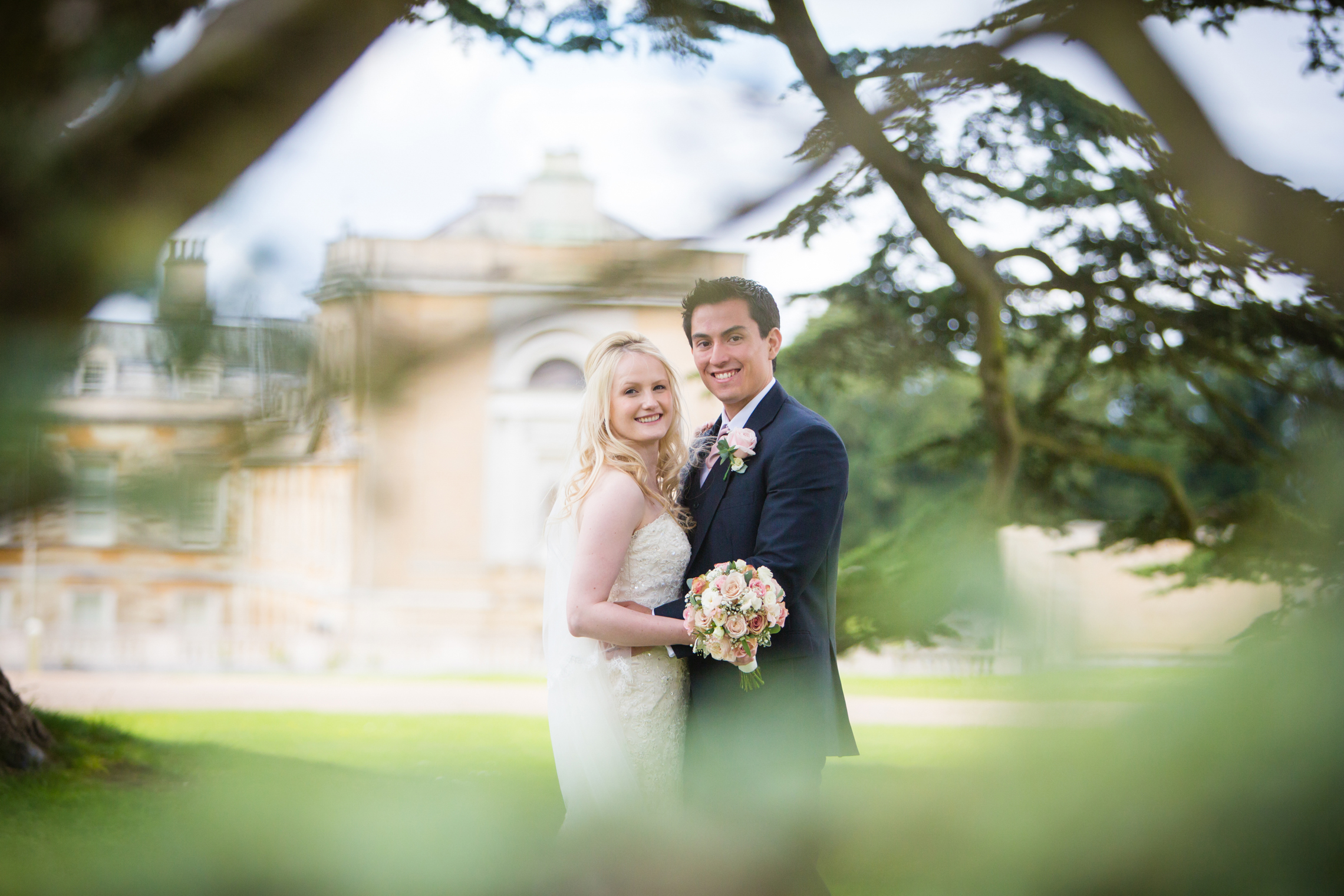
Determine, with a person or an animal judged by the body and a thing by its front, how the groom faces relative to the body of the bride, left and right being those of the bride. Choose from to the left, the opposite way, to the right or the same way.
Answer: to the right

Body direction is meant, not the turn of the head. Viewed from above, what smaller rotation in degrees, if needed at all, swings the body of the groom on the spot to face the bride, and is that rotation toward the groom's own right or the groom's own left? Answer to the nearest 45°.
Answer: approximately 45° to the groom's own right

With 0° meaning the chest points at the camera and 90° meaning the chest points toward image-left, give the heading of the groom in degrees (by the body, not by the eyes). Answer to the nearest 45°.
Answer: approximately 45°

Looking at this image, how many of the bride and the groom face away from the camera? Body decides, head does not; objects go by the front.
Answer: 0

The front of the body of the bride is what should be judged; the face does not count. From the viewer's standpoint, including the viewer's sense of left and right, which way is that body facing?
facing the viewer and to the right of the viewer
